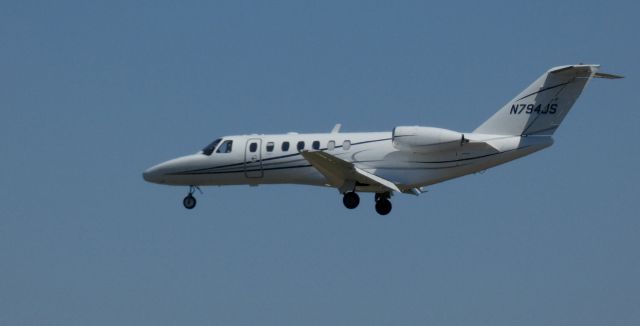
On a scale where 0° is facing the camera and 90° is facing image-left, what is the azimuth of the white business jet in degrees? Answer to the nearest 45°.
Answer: approximately 90°
